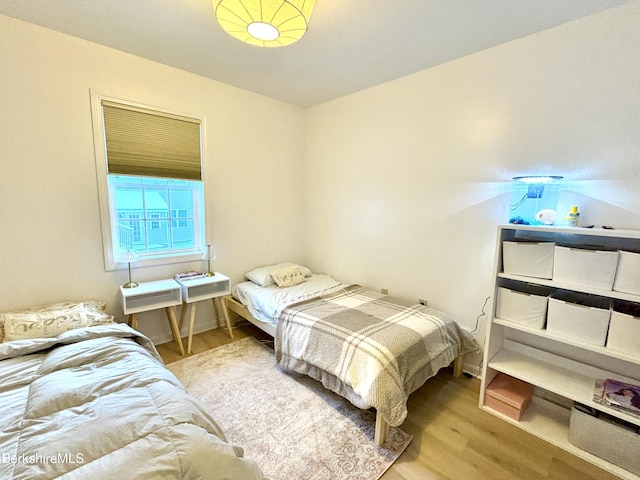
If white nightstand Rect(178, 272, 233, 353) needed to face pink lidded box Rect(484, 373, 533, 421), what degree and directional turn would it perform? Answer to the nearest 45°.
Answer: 0° — it already faces it

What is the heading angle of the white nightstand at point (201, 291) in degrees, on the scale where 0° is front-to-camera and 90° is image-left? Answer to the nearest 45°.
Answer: approximately 315°

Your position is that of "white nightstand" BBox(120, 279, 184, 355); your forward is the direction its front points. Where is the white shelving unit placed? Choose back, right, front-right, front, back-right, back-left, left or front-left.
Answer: front-left

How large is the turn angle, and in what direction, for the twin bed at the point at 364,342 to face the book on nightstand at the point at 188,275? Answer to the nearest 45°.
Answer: approximately 135° to its right

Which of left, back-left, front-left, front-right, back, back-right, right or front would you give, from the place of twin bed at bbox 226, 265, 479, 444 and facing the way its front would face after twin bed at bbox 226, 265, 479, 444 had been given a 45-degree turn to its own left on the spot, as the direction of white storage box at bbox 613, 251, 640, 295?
front

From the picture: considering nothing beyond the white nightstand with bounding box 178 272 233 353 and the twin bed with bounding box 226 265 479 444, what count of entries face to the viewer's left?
0

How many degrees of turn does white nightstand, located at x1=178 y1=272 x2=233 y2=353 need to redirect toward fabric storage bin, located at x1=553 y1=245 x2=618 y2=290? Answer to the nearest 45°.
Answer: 0° — it already faces it

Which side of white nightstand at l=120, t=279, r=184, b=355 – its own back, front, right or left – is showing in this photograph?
front

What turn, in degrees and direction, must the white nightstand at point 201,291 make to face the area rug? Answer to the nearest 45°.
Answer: approximately 45° to its right

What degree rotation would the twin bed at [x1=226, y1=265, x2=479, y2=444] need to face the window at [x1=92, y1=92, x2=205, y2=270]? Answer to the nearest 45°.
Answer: approximately 135° to its right

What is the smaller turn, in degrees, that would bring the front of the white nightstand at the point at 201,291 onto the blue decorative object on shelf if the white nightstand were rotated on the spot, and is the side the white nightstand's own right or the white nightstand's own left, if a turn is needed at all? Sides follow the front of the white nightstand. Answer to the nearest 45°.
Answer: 0° — it already faces it

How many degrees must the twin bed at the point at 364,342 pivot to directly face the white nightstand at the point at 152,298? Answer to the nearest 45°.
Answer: approximately 135° to its right
